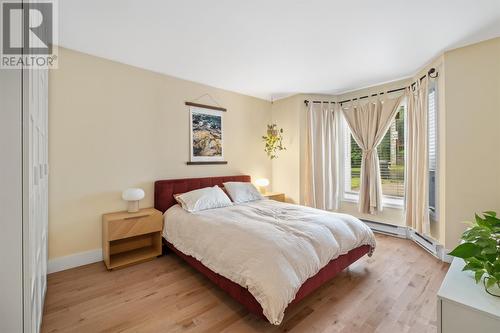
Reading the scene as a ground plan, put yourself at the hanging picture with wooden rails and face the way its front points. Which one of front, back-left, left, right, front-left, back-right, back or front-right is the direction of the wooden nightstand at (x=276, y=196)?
front-left

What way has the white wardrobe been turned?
to the viewer's right

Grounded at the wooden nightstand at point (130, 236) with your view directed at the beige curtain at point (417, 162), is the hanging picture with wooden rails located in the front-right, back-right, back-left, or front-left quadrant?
front-left

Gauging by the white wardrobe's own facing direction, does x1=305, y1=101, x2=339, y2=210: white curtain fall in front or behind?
in front

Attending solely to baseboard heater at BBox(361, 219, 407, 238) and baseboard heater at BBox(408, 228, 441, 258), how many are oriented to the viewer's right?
0

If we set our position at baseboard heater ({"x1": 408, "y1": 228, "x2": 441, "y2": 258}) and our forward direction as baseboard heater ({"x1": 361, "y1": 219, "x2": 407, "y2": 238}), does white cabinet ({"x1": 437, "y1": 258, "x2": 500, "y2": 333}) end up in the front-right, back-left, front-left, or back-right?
back-left

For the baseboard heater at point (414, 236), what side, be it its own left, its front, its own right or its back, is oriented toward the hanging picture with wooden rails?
front

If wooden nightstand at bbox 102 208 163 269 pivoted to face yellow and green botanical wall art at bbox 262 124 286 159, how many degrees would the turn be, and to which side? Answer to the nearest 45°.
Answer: approximately 45° to its left

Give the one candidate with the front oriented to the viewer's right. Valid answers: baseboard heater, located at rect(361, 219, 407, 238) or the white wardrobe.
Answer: the white wardrobe

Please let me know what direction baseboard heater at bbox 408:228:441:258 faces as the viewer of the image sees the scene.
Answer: facing the viewer and to the left of the viewer

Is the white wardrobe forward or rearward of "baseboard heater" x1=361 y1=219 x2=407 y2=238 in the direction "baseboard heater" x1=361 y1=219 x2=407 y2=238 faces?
forward

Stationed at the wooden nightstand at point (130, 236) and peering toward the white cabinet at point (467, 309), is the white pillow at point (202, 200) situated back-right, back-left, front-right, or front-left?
front-left

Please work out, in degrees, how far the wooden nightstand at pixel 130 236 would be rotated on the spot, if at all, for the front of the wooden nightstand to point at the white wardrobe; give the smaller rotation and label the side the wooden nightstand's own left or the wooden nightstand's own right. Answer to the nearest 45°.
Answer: approximately 45° to the wooden nightstand's own right

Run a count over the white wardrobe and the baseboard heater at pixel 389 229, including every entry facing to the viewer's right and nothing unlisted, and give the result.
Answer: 1

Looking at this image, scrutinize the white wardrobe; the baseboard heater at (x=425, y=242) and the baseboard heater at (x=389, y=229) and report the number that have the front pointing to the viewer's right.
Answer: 1
